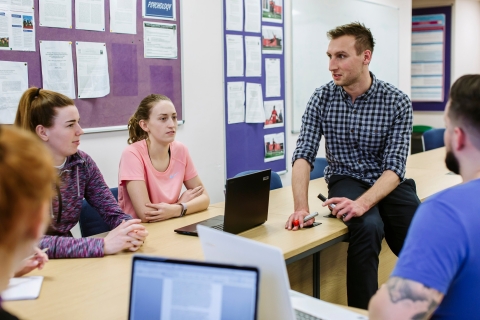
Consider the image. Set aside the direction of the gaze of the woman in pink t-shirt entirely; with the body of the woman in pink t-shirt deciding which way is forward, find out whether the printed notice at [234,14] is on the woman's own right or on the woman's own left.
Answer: on the woman's own left

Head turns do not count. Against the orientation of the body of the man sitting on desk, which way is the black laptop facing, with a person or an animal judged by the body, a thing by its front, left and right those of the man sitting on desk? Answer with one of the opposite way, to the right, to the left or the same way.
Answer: to the right

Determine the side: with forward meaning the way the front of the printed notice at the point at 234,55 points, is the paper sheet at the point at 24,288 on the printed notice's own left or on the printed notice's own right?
on the printed notice's own right

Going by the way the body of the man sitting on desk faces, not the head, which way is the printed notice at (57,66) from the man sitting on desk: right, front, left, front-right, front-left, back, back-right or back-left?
front-right

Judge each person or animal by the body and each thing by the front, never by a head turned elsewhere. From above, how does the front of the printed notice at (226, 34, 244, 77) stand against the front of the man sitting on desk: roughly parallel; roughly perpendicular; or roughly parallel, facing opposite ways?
roughly perpendicular

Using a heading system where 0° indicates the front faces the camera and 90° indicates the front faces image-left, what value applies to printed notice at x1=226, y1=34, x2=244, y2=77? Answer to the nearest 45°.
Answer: approximately 315°

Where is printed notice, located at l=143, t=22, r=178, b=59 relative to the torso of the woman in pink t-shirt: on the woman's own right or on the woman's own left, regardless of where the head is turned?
on the woman's own left

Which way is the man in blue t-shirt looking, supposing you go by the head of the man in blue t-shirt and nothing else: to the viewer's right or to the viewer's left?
to the viewer's left

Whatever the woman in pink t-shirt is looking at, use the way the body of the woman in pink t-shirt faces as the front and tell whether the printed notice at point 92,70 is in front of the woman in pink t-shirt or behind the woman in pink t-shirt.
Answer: behind

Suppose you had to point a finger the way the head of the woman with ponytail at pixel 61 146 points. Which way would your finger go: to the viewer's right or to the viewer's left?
to the viewer's right

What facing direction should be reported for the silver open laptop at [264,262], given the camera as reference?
facing away from the viewer and to the right of the viewer

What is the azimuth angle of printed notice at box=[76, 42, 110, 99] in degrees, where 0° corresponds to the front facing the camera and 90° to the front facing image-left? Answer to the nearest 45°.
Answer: approximately 315°

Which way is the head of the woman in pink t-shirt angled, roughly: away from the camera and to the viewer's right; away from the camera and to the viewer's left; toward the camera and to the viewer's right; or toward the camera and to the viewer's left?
toward the camera and to the viewer's right
